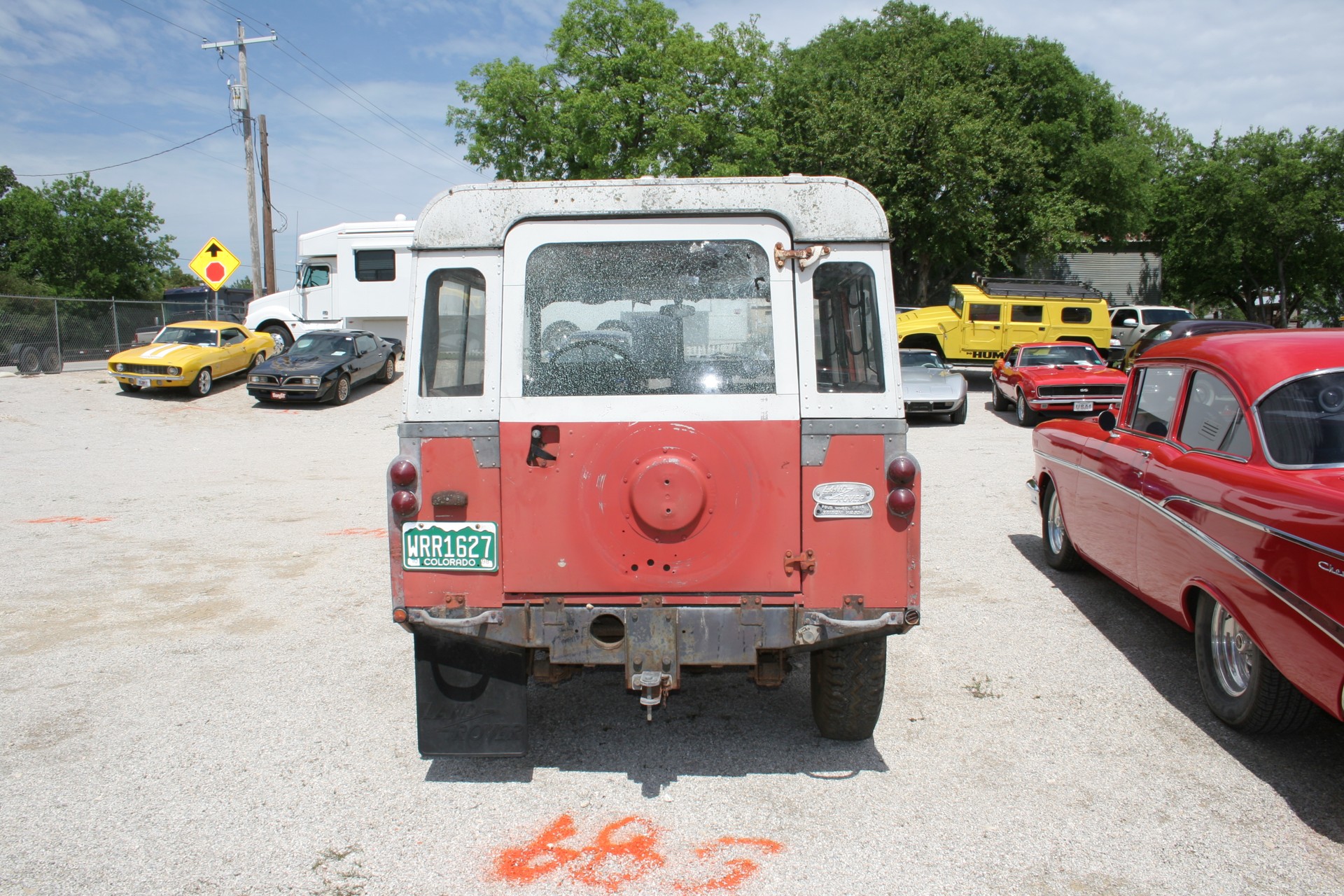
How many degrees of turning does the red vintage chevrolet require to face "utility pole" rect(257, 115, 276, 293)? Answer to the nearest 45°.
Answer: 0° — it already faces it

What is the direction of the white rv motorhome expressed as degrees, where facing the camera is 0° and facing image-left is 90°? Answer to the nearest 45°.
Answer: approximately 90°

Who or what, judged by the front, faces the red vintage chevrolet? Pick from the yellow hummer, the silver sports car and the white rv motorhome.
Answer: the silver sports car

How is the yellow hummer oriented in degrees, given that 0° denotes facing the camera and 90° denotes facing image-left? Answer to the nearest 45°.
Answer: approximately 90°

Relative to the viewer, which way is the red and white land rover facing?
away from the camera

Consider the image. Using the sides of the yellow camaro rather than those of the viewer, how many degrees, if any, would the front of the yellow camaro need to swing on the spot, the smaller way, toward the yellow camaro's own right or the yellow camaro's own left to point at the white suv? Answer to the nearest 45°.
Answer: approximately 135° to the yellow camaro's own left

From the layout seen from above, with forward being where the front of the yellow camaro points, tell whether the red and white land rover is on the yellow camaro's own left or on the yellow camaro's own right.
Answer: on the yellow camaro's own left

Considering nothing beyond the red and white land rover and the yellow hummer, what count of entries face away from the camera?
1

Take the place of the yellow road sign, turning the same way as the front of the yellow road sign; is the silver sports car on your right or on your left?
on your left

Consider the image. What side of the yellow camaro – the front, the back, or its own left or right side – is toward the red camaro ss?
left

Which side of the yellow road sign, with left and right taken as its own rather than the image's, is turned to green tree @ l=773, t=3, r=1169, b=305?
left

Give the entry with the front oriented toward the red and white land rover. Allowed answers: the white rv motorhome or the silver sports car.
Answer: the silver sports car
